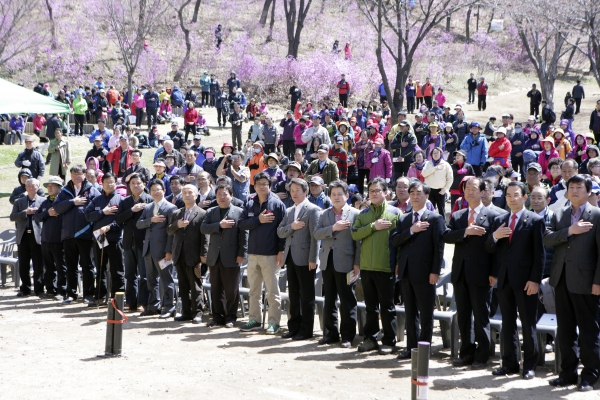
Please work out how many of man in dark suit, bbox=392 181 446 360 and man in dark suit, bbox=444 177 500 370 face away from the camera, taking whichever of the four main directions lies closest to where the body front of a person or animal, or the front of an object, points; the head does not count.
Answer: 0

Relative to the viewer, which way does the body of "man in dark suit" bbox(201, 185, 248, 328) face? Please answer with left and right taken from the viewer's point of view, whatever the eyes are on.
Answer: facing the viewer and to the left of the viewer

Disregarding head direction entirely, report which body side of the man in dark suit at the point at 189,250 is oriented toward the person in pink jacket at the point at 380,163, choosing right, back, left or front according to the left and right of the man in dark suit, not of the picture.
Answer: back

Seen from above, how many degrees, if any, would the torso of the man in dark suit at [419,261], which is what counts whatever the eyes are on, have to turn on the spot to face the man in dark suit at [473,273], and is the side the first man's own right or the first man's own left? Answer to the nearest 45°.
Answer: approximately 135° to the first man's own left

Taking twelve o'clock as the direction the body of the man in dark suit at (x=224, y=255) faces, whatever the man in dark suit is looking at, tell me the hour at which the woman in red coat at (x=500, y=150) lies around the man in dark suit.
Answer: The woman in red coat is roughly at 6 o'clock from the man in dark suit.

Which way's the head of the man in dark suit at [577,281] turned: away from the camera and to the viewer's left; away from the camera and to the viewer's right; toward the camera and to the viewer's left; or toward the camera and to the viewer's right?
toward the camera and to the viewer's left

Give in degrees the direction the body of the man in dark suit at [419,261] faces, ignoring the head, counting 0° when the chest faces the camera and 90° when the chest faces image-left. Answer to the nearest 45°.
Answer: approximately 45°

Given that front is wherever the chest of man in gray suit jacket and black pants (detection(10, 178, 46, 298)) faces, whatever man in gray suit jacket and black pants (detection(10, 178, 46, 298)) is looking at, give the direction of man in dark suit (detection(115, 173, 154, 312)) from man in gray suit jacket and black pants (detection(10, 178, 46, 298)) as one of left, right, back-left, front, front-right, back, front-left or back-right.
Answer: front-left

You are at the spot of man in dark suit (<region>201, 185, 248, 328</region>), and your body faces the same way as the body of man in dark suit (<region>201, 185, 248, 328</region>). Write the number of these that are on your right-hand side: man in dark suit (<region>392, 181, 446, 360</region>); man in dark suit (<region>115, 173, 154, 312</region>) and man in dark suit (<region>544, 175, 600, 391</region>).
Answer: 1

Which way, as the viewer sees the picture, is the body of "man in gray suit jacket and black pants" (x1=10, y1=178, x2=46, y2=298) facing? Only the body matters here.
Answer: toward the camera

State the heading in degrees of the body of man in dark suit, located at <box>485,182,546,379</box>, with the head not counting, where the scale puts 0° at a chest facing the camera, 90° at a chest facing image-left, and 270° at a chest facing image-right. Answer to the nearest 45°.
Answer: approximately 45°

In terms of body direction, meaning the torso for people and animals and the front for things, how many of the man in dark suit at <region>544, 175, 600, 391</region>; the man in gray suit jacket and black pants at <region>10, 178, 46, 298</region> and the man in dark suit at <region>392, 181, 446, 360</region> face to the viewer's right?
0
